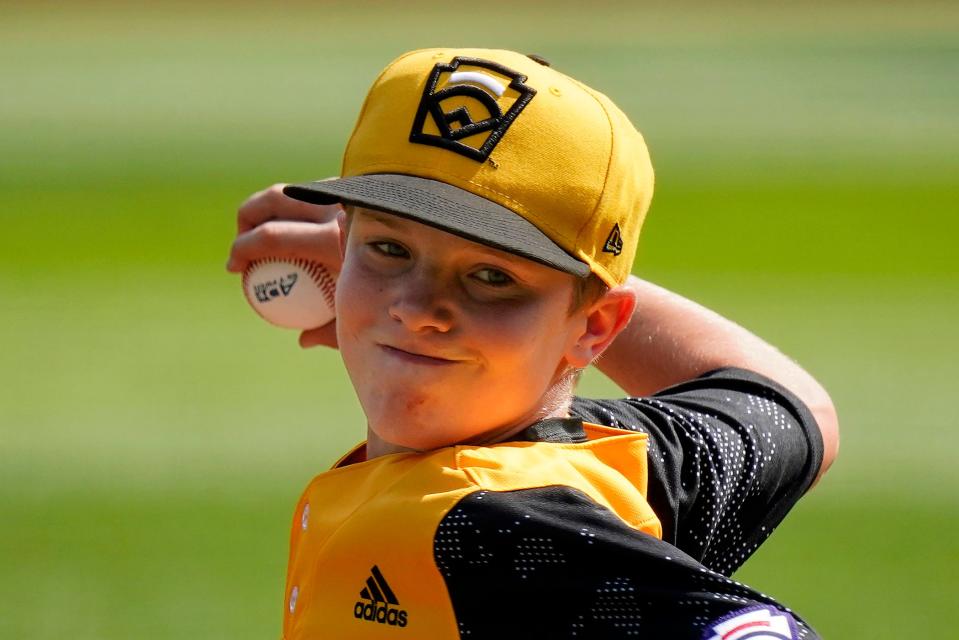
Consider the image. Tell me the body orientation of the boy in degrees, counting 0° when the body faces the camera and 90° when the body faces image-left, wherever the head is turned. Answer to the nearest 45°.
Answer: approximately 45°
